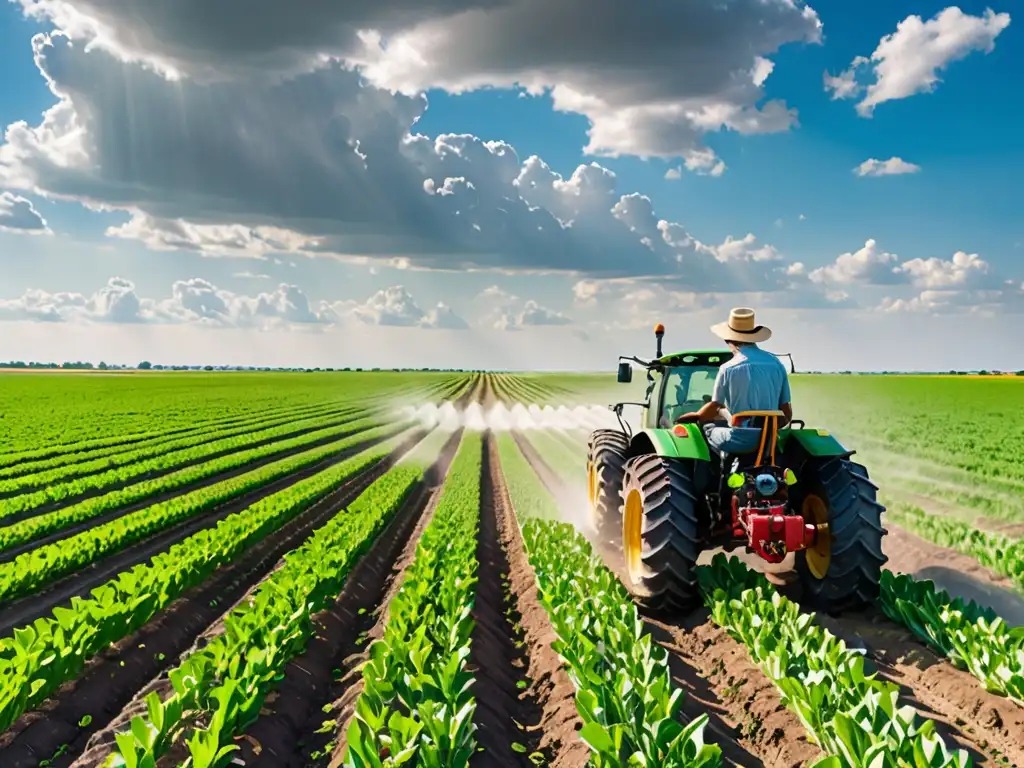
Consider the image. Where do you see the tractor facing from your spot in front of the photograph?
facing away from the viewer and to the left of the viewer
